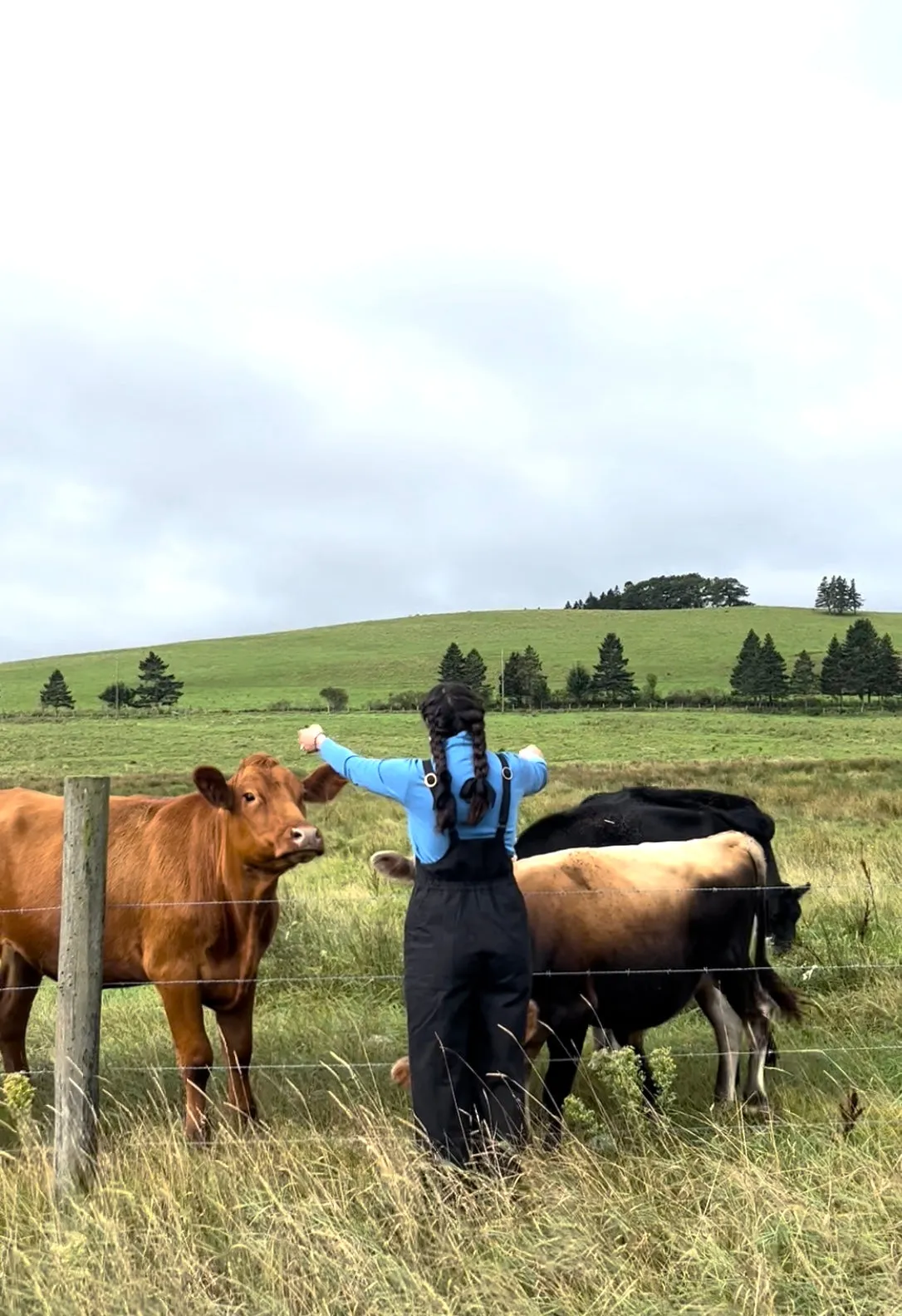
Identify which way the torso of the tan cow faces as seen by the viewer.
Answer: to the viewer's left

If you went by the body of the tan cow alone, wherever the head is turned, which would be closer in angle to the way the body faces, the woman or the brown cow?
the brown cow

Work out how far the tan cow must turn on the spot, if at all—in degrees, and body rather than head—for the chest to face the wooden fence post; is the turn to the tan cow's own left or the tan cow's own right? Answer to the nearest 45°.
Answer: approximately 45° to the tan cow's own left

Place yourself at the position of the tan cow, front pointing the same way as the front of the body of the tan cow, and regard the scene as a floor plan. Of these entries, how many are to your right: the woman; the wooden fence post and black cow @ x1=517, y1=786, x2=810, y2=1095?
1

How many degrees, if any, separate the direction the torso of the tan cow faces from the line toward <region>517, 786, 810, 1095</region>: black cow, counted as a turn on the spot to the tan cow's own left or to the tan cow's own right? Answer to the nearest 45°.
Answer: approximately 90° to the tan cow's own right

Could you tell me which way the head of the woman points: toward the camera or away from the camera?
away from the camera

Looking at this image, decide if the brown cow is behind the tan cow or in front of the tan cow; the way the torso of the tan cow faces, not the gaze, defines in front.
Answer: in front

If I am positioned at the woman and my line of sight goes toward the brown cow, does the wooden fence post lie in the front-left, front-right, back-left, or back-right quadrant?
front-left
